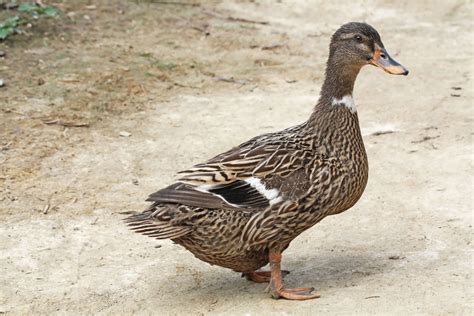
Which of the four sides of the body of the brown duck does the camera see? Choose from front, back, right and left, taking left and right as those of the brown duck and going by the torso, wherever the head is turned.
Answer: right

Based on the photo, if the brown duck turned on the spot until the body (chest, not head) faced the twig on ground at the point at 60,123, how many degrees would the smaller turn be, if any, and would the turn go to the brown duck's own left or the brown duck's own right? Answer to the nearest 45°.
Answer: approximately 135° to the brown duck's own left
